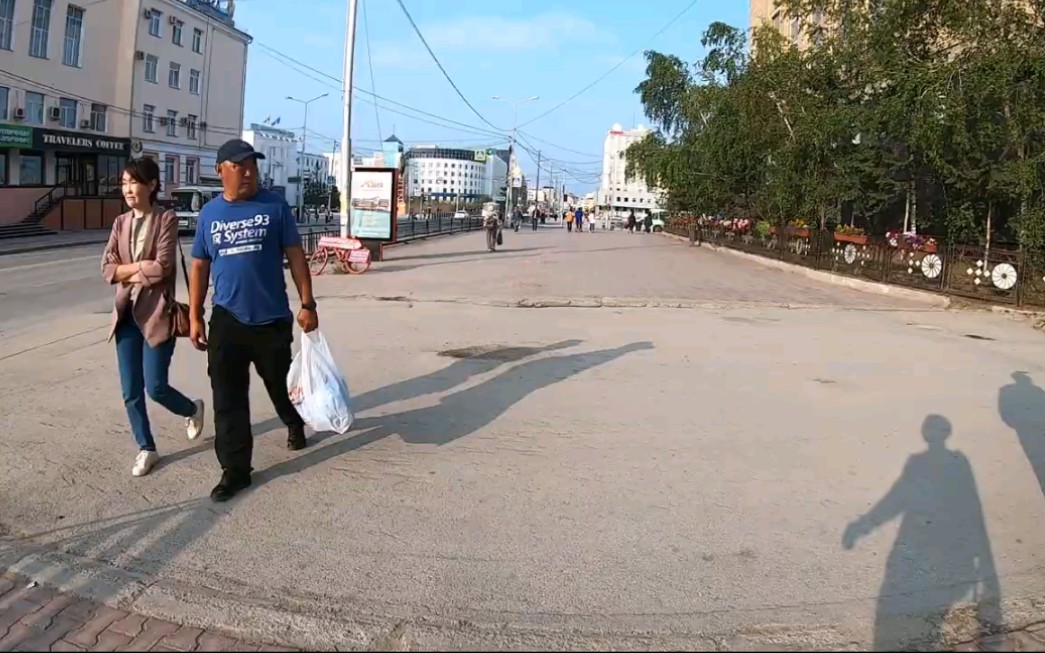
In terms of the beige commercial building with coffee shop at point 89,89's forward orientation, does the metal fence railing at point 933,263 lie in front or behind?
in front

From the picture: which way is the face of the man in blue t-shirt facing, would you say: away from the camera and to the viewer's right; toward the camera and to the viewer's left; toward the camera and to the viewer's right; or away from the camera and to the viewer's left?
toward the camera and to the viewer's right

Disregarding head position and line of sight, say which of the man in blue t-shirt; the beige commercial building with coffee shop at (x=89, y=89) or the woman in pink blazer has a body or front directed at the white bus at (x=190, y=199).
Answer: the beige commercial building with coffee shop

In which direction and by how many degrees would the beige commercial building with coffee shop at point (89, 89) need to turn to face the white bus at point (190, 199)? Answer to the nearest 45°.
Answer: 0° — it already faces it

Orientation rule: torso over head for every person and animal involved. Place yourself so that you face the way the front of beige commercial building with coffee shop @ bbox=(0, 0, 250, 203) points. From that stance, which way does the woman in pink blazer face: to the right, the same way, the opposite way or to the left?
to the right

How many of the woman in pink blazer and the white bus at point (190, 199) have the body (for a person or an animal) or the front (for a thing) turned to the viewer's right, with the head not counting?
0

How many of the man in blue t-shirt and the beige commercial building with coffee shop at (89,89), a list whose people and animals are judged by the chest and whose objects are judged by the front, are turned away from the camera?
0

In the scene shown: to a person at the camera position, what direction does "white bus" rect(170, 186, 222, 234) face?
facing the viewer and to the left of the viewer

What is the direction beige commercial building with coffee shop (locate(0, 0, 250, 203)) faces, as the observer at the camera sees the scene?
facing the viewer and to the right of the viewer
